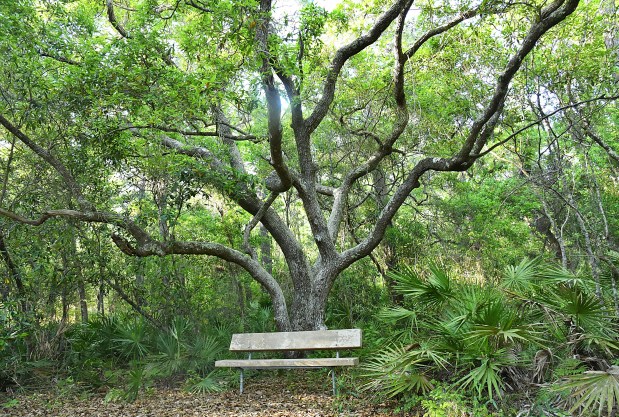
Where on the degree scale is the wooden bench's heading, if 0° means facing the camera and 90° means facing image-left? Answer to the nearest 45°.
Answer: approximately 0°

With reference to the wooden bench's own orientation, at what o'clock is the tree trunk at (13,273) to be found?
The tree trunk is roughly at 3 o'clock from the wooden bench.

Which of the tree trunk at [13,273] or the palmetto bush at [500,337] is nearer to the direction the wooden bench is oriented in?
the palmetto bush

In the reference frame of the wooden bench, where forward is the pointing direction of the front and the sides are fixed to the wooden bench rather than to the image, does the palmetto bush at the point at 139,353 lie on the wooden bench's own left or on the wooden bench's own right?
on the wooden bench's own right

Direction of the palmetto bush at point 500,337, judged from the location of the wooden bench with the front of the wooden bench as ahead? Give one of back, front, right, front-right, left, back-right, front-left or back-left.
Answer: front-left
